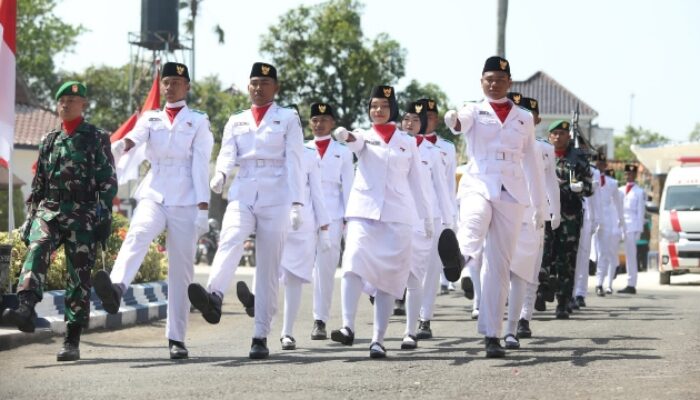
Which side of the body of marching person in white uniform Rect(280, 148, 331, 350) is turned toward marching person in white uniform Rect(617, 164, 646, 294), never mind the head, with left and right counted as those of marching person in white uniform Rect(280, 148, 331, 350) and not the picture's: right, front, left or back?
back

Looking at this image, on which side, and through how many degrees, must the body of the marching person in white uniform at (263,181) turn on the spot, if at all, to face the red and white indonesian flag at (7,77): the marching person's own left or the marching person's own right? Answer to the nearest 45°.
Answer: approximately 90° to the marching person's own right

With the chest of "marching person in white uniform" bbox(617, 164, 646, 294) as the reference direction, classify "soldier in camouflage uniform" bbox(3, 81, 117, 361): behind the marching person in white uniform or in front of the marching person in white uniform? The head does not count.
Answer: in front

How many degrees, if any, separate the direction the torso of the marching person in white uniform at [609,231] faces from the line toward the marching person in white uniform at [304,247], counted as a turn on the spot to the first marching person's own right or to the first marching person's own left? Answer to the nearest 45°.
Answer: approximately 45° to the first marching person's own left

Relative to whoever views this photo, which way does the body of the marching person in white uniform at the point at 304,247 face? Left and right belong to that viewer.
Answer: facing the viewer and to the left of the viewer

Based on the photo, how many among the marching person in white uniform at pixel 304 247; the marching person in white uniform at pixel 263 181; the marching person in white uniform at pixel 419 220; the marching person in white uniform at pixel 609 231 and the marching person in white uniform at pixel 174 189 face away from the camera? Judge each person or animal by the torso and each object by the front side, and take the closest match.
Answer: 0
